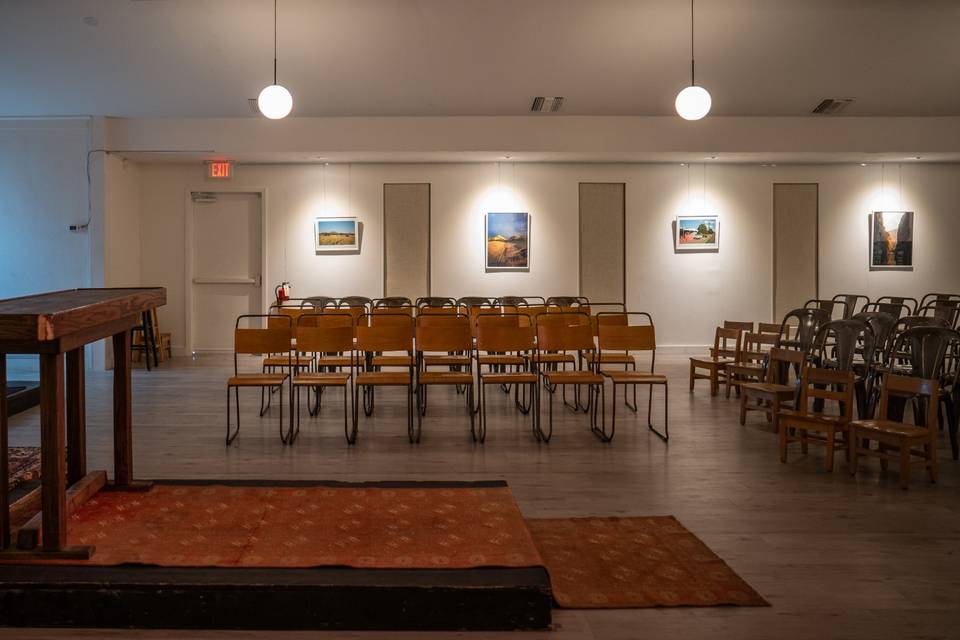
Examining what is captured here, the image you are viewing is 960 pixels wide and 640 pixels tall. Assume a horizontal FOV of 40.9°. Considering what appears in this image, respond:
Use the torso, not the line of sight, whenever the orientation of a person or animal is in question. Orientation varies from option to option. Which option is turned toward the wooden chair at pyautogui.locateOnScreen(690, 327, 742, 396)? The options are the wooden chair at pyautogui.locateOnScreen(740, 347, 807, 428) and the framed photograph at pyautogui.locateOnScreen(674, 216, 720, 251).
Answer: the framed photograph

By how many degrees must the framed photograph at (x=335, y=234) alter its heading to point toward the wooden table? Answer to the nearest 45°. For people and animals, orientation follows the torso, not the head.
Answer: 0° — it already faces it

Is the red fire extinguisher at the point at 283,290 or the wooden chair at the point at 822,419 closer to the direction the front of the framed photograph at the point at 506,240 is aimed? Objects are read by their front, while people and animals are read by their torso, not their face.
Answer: the wooden chair

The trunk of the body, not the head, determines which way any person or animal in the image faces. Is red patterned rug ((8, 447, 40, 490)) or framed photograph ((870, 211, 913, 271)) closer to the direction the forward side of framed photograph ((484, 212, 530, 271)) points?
the red patterned rug

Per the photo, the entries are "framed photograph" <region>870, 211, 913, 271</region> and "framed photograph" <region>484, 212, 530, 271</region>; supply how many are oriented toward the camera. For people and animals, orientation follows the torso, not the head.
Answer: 2

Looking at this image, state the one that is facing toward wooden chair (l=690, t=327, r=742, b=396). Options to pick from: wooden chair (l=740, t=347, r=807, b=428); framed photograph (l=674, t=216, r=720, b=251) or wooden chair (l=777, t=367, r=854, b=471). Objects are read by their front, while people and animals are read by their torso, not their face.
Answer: the framed photograph

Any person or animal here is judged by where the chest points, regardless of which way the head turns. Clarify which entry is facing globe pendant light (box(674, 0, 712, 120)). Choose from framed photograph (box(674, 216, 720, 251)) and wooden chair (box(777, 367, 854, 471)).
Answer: the framed photograph
